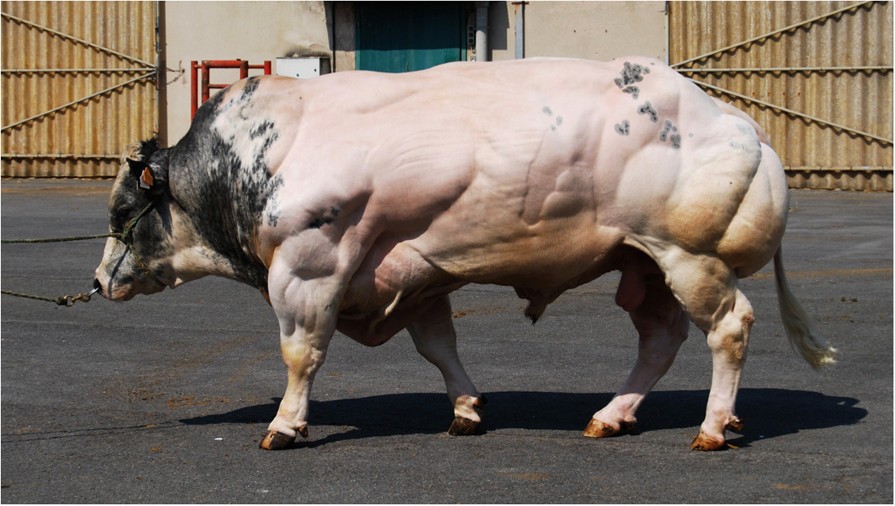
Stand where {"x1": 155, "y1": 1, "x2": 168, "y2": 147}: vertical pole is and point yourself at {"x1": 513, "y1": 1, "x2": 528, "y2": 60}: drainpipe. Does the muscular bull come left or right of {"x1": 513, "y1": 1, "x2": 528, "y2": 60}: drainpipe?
right

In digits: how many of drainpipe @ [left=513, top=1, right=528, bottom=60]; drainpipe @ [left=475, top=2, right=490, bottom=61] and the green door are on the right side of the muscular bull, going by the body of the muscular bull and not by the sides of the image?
3

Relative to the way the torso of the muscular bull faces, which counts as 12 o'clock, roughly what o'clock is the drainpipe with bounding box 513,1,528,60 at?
The drainpipe is roughly at 3 o'clock from the muscular bull.

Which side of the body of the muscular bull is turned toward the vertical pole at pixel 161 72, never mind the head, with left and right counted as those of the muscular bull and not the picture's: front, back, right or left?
right

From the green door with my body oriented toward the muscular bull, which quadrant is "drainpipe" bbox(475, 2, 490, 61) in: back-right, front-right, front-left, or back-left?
front-left

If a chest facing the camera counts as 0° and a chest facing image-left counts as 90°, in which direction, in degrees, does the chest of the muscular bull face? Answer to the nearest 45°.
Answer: approximately 90°

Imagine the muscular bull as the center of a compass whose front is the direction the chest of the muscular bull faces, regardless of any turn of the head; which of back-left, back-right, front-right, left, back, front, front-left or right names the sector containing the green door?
right

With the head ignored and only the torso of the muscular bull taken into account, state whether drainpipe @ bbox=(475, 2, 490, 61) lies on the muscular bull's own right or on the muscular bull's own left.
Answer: on the muscular bull's own right
